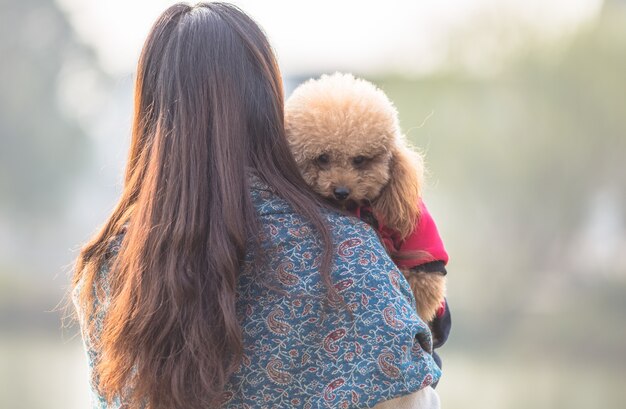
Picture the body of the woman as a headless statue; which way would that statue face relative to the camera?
away from the camera

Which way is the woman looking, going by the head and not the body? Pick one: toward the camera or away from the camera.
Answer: away from the camera
